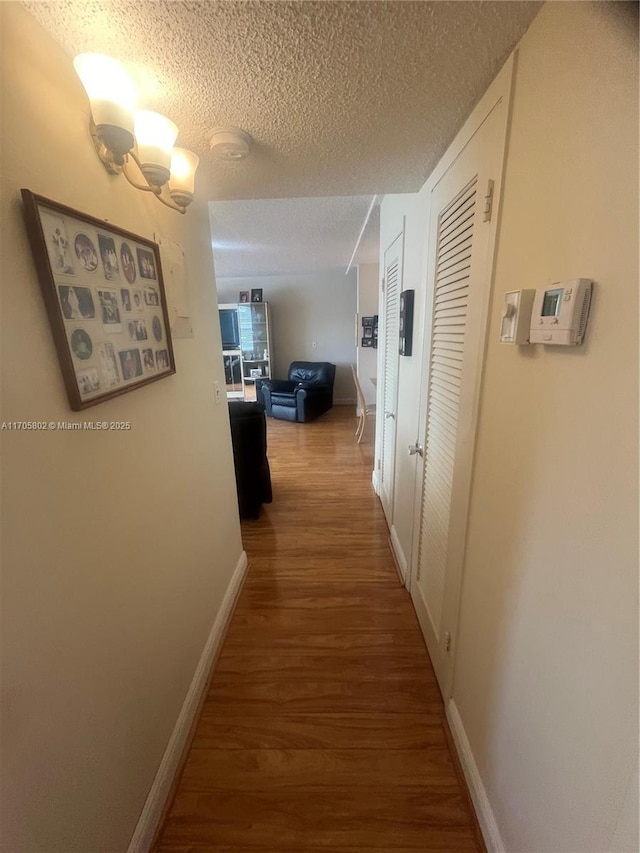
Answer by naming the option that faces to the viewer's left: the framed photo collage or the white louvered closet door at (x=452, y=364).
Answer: the white louvered closet door

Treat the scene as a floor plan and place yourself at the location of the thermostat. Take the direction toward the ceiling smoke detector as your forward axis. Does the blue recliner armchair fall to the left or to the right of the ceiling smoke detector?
right

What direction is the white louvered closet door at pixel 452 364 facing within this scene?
to the viewer's left

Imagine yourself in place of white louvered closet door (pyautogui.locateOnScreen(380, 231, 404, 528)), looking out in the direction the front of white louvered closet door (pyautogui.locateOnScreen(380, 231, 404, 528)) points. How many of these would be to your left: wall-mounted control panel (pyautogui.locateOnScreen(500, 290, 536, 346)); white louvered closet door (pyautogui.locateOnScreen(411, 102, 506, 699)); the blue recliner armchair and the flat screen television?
2

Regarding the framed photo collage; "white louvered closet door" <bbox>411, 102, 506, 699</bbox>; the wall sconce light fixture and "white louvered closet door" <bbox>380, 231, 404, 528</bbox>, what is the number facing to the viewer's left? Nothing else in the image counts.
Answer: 2

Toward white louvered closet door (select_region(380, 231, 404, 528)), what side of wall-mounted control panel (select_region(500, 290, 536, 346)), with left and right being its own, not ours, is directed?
right

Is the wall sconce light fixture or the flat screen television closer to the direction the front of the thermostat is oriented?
the wall sconce light fixture

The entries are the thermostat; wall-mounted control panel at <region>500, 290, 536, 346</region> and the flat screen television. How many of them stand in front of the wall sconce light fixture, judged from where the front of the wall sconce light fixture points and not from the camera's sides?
2

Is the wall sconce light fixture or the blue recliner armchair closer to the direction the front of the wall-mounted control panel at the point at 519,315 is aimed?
the wall sconce light fixture

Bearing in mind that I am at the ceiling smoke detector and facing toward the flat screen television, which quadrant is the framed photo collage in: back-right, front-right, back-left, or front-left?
back-left

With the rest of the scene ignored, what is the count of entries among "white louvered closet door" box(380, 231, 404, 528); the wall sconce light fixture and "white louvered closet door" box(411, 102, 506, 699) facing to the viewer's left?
2

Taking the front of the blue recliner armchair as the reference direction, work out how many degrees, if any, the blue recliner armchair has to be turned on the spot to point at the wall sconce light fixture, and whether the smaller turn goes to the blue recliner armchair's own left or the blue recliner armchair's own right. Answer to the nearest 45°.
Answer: approximately 45° to the blue recliner armchair's own left

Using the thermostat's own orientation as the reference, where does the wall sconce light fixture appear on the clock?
The wall sconce light fixture is roughly at 1 o'clock from the thermostat.

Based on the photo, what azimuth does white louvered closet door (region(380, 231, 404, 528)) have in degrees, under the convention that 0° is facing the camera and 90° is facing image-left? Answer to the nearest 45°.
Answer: approximately 90°
